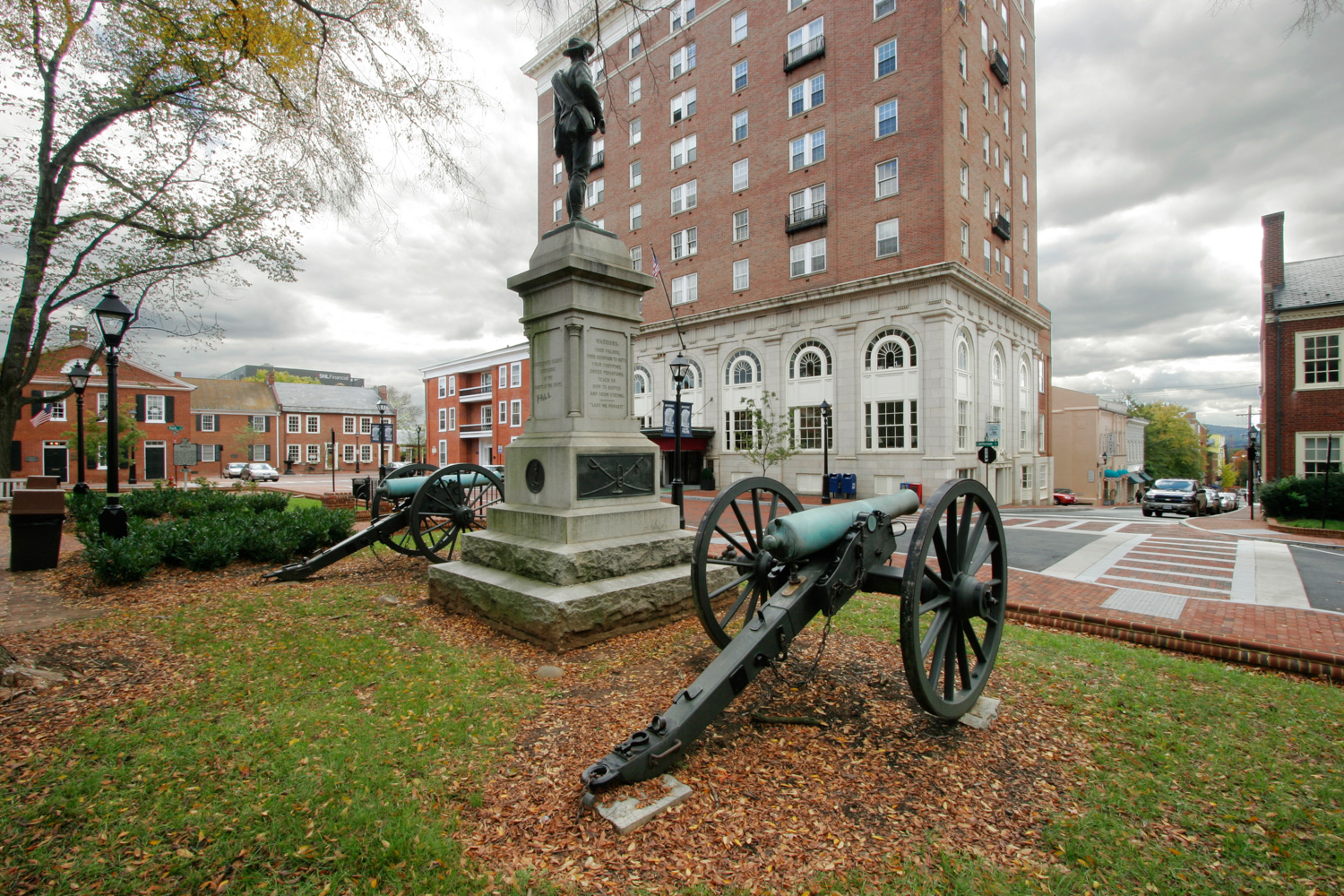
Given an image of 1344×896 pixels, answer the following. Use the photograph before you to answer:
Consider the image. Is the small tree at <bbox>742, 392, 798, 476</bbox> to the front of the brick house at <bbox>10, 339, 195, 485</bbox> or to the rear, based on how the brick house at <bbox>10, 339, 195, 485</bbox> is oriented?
to the front

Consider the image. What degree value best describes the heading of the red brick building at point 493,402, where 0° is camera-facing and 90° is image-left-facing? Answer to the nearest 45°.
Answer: approximately 45°

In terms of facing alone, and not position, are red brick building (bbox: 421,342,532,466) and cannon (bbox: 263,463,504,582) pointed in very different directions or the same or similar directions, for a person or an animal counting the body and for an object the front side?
very different directions

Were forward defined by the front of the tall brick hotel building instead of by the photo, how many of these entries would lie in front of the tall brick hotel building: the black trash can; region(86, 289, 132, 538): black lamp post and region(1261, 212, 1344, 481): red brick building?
2

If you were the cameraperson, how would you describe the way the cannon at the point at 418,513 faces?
facing away from the viewer and to the right of the viewer

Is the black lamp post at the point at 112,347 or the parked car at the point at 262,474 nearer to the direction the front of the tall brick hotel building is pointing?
the black lamp post

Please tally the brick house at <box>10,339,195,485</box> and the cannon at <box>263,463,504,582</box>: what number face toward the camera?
1

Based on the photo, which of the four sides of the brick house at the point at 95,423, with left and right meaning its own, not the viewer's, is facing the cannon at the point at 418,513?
front
